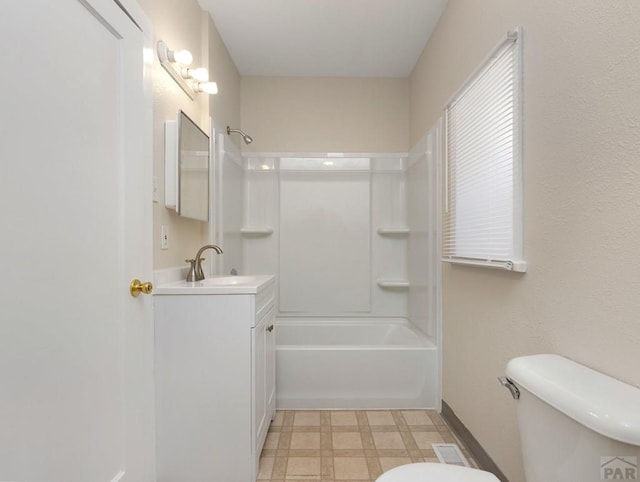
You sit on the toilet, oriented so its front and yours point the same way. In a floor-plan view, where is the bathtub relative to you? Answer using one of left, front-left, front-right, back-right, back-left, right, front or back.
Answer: right

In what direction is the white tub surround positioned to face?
toward the camera

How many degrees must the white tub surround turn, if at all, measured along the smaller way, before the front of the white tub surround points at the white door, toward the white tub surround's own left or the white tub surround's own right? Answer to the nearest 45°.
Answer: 0° — it already faces it

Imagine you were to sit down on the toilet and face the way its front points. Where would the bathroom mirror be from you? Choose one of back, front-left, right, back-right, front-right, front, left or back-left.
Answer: front-right

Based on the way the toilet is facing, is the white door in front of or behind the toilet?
in front

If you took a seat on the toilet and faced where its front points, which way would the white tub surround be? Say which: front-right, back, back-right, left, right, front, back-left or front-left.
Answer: right

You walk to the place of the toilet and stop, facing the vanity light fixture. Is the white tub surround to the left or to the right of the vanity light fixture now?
right

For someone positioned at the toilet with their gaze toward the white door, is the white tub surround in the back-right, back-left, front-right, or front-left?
front-right

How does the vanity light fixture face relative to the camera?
to the viewer's right

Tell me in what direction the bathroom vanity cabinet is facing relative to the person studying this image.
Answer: facing to the right of the viewer

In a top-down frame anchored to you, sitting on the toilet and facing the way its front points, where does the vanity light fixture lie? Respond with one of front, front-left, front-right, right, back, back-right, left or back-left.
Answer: front-right

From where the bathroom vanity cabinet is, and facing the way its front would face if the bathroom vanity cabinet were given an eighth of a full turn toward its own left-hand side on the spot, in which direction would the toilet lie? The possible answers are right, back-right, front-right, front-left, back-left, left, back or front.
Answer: right

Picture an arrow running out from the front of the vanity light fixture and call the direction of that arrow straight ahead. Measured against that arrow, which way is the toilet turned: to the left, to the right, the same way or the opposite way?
the opposite way
